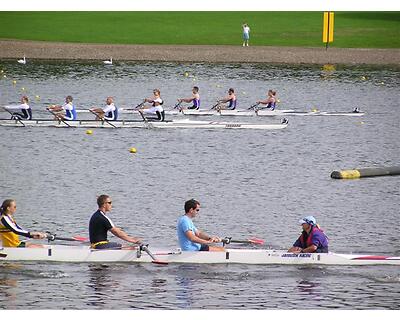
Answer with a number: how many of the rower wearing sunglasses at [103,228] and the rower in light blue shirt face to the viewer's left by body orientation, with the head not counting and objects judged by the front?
0

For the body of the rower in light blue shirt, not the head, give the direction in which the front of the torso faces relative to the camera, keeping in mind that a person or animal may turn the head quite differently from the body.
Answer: to the viewer's right

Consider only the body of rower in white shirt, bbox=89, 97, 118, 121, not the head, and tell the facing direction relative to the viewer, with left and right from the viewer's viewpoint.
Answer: facing to the left of the viewer

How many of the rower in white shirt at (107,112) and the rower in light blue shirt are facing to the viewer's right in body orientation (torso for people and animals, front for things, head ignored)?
1

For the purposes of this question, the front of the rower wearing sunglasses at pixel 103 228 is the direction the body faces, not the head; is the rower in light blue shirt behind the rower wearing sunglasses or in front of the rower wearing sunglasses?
in front

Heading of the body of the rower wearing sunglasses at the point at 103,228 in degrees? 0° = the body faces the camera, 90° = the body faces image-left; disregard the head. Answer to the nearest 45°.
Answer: approximately 270°

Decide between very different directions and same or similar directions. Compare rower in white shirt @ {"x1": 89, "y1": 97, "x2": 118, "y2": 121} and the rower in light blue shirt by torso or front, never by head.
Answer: very different directions

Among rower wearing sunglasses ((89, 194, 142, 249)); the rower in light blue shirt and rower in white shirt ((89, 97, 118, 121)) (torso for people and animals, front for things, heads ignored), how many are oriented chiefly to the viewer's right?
2

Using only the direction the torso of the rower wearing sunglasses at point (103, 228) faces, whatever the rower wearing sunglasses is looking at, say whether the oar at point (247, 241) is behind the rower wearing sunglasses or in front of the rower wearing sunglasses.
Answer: in front

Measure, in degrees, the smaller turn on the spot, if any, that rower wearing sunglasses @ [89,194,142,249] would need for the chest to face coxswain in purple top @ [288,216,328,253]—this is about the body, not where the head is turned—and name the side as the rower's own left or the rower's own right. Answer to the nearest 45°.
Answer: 0° — they already face them
